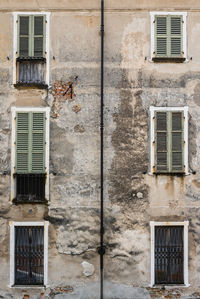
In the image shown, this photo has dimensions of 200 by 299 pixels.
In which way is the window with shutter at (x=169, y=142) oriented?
toward the camera

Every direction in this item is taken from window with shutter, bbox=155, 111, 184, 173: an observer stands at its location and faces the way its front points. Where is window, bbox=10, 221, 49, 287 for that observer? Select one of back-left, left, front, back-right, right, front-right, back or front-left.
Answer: right

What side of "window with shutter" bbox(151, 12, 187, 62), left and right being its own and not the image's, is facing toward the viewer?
front

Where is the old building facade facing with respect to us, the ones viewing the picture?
facing the viewer

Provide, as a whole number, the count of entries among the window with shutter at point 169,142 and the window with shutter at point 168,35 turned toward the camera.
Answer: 2
